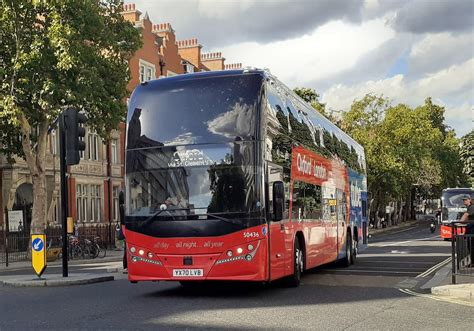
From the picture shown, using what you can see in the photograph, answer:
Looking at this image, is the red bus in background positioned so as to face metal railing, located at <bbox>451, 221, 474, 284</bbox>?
yes

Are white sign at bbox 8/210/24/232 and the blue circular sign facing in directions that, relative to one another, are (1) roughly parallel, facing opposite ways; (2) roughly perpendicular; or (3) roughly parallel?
roughly parallel

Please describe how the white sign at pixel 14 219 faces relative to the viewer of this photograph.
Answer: facing the viewer

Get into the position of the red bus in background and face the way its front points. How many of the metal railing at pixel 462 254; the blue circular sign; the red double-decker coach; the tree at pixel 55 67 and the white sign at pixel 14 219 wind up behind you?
0

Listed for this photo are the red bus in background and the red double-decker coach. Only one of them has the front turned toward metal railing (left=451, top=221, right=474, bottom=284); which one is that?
the red bus in background

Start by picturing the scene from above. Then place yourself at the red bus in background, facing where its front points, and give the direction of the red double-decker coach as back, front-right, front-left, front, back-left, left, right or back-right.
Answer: front

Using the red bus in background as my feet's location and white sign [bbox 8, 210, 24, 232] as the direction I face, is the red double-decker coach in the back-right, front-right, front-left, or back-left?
front-left
